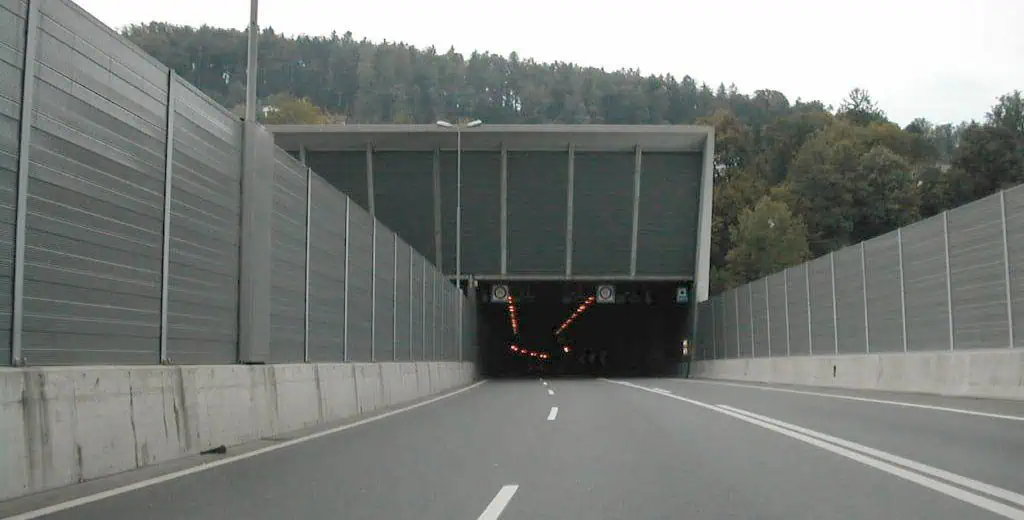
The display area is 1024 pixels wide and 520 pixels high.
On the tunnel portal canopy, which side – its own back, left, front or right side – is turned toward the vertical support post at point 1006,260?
front

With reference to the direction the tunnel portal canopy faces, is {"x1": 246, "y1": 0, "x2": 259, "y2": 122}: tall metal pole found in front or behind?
in front

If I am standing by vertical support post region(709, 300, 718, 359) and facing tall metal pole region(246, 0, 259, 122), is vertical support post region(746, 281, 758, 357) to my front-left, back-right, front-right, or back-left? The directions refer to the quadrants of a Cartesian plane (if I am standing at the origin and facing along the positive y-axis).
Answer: front-left

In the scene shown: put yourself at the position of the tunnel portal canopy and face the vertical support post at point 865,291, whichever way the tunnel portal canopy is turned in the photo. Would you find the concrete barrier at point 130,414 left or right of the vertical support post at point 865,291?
right

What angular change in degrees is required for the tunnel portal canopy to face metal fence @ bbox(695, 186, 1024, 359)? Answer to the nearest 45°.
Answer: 0° — it already faces it

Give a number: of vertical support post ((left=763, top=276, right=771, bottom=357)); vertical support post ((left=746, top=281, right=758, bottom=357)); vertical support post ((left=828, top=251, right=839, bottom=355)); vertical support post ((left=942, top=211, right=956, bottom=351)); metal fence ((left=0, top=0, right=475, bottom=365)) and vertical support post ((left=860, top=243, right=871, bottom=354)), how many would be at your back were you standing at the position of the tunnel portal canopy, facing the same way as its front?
0

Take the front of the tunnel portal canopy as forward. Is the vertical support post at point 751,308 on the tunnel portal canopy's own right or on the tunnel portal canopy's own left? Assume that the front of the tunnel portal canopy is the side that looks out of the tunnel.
on the tunnel portal canopy's own left

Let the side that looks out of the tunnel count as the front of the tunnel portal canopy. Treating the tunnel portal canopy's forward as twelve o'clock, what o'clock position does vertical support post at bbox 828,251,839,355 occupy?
The vertical support post is roughly at 11 o'clock from the tunnel portal canopy.

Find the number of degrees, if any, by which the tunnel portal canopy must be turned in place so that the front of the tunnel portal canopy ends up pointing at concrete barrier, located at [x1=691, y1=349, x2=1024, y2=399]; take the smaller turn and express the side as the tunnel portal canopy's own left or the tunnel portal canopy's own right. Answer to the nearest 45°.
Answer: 0° — it already faces it

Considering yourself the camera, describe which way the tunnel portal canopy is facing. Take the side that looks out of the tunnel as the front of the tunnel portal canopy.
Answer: facing the viewer

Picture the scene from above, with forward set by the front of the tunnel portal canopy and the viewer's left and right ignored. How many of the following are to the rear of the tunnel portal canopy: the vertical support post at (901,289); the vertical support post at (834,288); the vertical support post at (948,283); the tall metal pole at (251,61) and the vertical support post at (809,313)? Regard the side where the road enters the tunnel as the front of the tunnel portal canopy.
0

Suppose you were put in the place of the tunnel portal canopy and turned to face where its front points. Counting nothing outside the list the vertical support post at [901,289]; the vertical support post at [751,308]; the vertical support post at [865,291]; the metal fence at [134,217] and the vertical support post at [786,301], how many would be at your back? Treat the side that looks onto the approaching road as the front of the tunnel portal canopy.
0

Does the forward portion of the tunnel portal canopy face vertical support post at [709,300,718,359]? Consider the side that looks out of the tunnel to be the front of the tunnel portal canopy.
no

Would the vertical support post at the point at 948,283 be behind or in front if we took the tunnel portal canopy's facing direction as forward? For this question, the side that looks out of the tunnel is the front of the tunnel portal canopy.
in front

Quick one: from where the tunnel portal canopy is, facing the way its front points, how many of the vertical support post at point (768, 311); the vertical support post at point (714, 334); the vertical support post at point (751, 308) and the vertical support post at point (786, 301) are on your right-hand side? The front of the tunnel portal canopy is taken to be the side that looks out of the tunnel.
0

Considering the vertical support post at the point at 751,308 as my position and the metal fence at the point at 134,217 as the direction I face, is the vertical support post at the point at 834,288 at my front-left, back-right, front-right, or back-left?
front-left

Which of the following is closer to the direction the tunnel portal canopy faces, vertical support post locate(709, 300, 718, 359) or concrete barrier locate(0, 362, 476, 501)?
the concrete barrier

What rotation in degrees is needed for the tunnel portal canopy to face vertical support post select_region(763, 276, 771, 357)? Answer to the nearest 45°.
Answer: approximately 45° to its left
